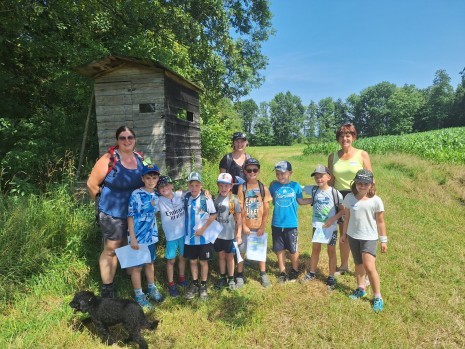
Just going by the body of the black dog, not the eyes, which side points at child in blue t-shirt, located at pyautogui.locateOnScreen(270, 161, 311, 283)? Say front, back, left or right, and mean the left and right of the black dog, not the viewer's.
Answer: back

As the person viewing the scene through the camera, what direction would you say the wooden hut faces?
facing the viewer and to the left of the viewer

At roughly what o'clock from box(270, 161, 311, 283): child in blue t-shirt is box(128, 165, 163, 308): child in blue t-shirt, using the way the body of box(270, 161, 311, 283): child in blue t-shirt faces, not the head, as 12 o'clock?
box(128, 165, 163, 308): child in blue t-shirt is roughly at 2 o'clock from box(270, 161, 311, 283): child in blue t-shirt.

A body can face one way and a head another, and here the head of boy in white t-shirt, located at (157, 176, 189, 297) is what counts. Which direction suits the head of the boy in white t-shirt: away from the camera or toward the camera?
toward the camera

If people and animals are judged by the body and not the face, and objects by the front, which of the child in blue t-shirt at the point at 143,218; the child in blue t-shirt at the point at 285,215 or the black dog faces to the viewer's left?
the black dog

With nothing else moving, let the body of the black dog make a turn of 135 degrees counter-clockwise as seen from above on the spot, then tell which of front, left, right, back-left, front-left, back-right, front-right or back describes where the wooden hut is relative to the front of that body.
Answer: back-left

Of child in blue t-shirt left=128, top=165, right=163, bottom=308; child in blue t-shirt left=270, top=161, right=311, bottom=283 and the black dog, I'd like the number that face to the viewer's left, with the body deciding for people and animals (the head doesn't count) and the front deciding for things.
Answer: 1

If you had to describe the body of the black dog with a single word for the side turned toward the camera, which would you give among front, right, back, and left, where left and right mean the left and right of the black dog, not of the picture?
left

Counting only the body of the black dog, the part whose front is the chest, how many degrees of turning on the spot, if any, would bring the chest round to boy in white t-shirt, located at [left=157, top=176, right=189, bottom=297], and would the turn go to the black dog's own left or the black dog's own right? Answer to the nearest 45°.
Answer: approximately 135° to the black dog's own right

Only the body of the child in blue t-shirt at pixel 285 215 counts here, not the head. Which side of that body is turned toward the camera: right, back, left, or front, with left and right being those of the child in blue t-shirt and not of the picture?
front

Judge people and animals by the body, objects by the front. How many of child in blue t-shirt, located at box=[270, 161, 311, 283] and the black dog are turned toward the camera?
1

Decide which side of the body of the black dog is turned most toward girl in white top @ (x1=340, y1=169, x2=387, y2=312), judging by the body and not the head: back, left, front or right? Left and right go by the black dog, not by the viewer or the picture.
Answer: back

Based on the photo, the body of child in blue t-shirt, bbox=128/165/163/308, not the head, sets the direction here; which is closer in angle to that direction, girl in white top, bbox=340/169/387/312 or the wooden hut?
the girl in white top

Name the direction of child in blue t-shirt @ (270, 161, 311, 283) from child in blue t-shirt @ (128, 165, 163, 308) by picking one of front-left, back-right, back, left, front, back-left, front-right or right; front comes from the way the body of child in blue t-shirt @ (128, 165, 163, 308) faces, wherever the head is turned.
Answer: front-left

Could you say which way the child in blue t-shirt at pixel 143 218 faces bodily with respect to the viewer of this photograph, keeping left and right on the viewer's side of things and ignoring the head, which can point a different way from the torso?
facing the viewer and to the right of the viewer
